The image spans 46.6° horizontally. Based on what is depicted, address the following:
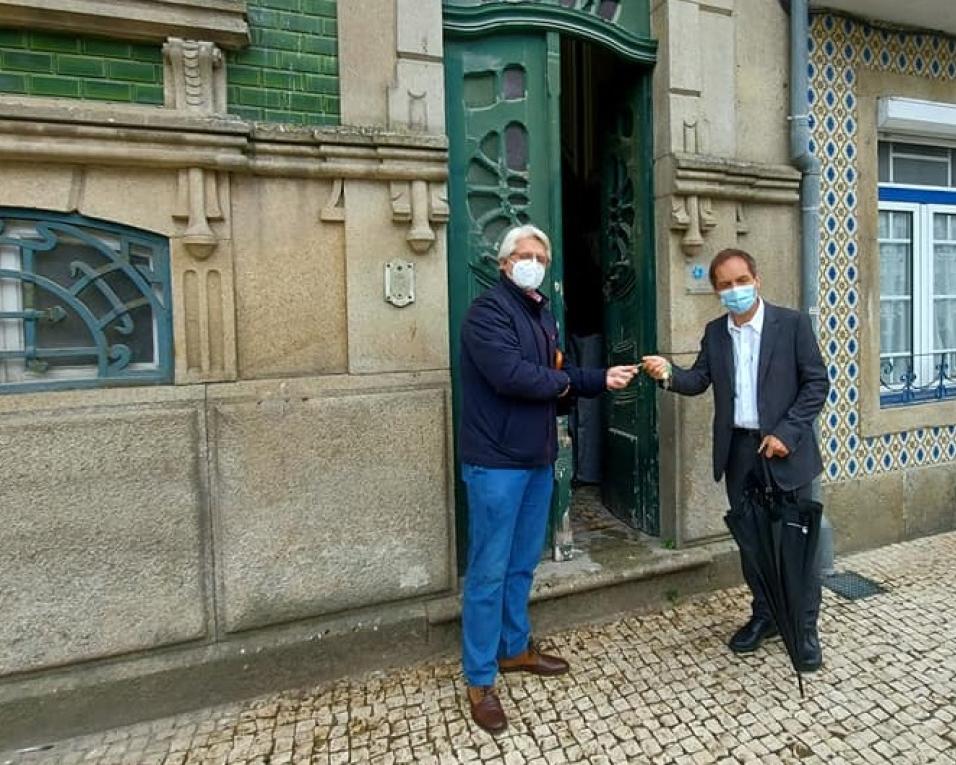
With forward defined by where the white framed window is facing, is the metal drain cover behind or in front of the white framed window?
in front

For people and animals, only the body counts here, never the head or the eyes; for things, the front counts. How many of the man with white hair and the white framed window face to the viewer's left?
0

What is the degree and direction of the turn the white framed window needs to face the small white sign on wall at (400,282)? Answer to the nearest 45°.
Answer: approximately 45° to its right

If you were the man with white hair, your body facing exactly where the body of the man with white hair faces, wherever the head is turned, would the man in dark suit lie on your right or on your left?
on your left

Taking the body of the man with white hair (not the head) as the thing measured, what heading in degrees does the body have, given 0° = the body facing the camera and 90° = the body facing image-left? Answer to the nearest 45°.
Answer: approximately 315°

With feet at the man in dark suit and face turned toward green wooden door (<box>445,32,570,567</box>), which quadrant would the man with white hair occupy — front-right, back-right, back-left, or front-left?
front-left

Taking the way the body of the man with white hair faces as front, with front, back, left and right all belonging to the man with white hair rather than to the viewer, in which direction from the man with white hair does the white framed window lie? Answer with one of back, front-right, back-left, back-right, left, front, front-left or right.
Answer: left

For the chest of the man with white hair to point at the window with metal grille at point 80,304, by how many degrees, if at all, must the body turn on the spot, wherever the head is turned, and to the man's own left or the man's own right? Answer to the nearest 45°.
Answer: approximately 135° to the man's own right

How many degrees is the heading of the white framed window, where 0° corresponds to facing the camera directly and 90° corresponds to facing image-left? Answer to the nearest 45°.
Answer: approximately 0°

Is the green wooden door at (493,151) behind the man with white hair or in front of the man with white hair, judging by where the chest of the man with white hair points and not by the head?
behind

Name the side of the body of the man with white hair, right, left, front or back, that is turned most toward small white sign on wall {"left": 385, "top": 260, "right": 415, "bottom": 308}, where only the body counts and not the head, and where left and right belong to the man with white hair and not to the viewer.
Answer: back
